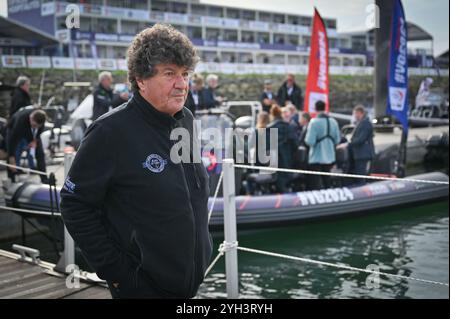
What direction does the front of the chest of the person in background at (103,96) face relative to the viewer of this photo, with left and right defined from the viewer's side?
facing to the right of the viewer

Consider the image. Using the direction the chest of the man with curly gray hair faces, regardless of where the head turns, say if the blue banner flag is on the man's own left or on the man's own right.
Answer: on the man's own left

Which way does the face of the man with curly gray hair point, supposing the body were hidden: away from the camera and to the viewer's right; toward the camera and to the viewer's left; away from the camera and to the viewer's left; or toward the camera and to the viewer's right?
toward the camera and to the viewer's right

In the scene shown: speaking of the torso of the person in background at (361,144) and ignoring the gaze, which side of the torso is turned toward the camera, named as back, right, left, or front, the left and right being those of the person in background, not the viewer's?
left

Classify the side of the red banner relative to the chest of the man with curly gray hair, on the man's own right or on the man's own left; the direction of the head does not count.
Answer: on the man's own left

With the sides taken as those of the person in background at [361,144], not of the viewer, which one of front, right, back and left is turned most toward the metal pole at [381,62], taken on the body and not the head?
right

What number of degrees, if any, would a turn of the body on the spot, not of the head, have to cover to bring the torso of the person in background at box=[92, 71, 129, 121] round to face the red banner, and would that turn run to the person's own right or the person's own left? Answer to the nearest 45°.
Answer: approximately 45° to the person's own left

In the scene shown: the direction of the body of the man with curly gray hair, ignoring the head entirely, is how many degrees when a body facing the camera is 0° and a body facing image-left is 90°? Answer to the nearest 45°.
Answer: approximately 315°

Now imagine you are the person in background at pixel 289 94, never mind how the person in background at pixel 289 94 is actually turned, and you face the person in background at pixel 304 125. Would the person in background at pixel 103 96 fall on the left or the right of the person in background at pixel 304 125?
right

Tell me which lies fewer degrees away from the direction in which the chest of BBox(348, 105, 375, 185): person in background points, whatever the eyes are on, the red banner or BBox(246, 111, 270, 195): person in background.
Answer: the person in background

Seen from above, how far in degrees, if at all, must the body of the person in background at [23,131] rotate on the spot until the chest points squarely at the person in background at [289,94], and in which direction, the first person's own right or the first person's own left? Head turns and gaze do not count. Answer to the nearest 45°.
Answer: approximately 90° to the first person's own left
